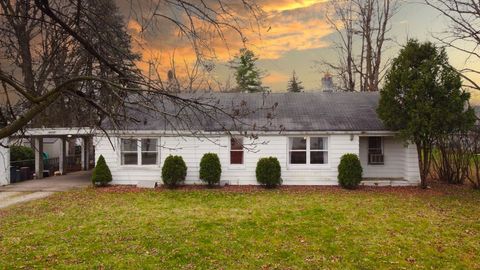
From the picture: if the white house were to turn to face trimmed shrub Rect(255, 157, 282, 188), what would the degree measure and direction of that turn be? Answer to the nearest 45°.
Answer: approximately 45° to its right

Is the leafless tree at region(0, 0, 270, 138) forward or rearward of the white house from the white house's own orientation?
forward

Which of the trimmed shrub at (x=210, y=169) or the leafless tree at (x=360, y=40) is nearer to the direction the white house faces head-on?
the trimmed shrub

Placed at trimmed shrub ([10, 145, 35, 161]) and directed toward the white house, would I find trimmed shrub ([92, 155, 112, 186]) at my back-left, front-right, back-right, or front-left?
front-right

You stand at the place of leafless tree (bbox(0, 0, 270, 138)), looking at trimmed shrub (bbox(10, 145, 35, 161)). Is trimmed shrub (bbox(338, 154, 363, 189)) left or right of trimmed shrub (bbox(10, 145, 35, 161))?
right

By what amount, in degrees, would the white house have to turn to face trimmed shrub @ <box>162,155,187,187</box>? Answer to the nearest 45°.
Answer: approximately 90° to its right

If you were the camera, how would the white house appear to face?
facing the viewer

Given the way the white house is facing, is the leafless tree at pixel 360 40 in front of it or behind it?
behind
